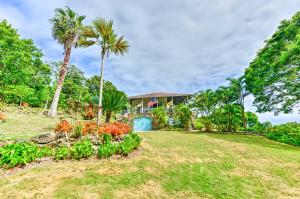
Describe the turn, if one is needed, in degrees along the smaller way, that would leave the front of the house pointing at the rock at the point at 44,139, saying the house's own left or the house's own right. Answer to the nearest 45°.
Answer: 0° — it already faces it

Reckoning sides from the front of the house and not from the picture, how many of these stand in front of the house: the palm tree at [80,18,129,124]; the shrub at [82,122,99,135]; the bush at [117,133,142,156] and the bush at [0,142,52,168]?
4

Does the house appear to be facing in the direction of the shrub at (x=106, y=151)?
yes

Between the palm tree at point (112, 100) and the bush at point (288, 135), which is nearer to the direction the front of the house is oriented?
the palm tree

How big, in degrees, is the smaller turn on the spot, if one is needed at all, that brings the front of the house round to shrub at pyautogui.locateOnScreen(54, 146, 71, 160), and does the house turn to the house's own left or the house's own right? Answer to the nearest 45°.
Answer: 0° — it already faces it

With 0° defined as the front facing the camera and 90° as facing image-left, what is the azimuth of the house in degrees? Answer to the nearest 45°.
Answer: approximately 0°

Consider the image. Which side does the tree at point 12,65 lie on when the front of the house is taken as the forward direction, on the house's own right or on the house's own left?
on the house's own right

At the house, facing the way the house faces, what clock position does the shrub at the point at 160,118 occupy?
The shrub is roughly at 12 o'clock from the house.

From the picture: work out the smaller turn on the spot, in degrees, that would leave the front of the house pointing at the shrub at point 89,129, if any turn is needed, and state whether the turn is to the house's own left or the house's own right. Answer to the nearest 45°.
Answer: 0° — it already faces it
